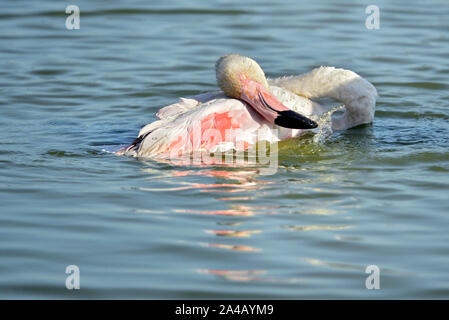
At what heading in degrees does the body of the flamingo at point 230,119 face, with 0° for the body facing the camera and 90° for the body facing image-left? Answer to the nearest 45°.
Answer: approximately 270°
